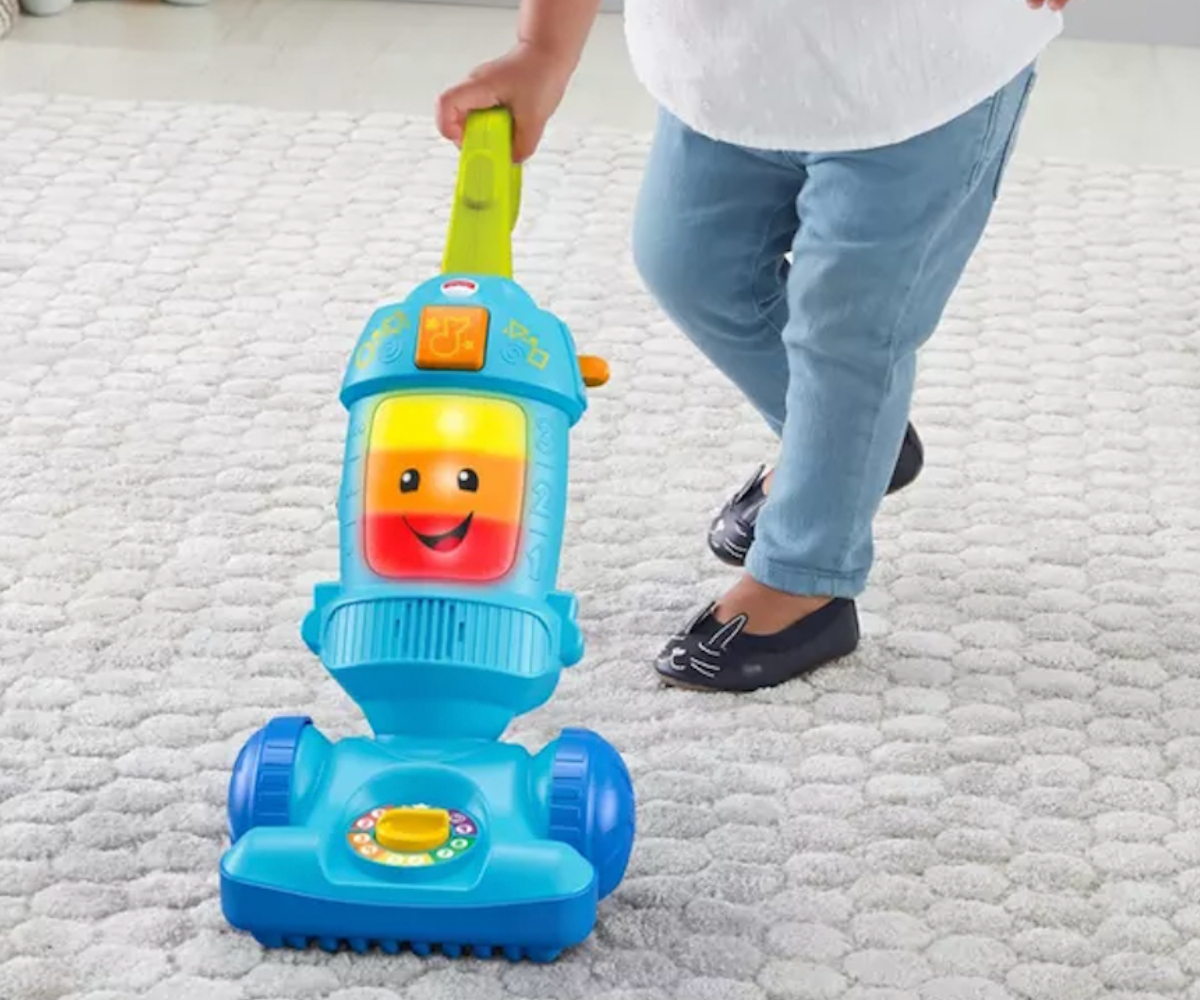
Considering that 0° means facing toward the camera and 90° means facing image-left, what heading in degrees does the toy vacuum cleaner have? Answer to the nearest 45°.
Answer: approximately 0°
